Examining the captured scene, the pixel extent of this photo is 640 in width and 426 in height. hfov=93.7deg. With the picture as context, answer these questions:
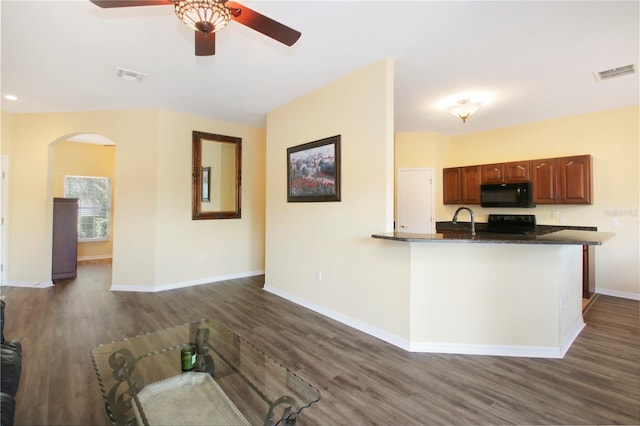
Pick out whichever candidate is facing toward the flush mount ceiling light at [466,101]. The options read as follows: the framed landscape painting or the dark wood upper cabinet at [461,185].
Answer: the dark wood upper cabinet

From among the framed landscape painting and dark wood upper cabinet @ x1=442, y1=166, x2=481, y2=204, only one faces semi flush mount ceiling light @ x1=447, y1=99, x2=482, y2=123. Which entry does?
the dark wood upper cabinet

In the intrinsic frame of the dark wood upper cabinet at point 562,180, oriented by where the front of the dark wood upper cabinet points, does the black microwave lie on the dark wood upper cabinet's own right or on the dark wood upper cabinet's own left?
on the dark wood upper cabinet's own right

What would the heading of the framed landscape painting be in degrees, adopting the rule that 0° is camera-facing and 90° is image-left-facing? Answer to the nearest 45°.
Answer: approximately 45°

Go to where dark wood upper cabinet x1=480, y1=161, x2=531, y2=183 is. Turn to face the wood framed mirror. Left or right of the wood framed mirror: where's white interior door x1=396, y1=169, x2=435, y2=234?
right

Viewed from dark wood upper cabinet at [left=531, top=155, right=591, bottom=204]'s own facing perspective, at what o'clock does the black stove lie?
The black stove is roughly at 4 o'clock from the dark wood upper cabinet.

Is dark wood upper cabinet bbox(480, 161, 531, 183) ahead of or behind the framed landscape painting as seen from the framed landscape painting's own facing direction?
behind

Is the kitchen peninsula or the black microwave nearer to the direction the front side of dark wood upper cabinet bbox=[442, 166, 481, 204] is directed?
the kitchen peninsula

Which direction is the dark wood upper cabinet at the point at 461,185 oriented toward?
toward the camera

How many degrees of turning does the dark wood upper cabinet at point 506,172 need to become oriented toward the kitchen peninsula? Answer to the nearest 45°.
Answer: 0° — it already faces it

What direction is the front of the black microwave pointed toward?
toward the camera

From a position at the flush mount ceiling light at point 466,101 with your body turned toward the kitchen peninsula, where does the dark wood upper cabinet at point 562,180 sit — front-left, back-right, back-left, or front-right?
back-left

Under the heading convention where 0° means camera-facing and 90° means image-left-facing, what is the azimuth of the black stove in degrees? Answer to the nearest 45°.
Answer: approximately 0°

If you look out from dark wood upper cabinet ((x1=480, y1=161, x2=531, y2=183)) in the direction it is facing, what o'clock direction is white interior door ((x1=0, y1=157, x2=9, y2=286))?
The white interior door is roughly at 2 o'clock from the dark wood upper cabinet.

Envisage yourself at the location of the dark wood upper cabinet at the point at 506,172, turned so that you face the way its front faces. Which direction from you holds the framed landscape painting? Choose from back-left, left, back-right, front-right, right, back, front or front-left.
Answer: front-right

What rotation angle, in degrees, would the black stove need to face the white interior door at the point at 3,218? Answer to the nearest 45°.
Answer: approximately 45° to its right

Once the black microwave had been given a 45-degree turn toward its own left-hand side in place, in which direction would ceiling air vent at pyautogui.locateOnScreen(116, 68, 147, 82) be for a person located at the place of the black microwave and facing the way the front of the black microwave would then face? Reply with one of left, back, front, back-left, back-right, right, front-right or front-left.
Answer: right

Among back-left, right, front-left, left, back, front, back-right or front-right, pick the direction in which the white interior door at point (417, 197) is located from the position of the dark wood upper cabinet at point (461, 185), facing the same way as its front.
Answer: right

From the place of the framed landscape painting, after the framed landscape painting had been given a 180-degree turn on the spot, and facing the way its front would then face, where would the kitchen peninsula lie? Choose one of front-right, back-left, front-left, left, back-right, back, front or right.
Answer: right

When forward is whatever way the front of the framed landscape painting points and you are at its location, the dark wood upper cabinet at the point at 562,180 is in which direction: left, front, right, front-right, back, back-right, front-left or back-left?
back-left

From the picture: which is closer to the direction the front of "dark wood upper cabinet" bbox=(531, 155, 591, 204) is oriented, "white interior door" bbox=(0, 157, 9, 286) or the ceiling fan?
the ceiling fan
